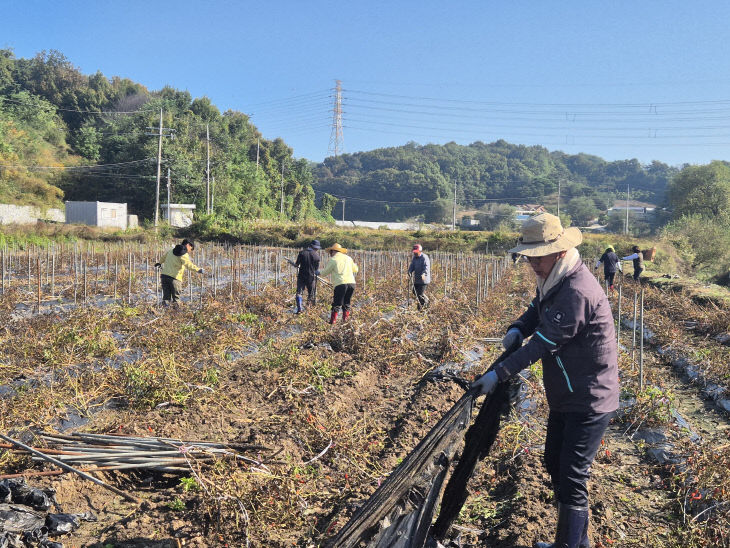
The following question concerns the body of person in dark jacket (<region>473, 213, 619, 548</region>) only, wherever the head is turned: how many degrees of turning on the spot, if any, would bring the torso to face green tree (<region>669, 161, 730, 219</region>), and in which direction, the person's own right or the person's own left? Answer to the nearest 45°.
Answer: approximately 90° to the person's own right

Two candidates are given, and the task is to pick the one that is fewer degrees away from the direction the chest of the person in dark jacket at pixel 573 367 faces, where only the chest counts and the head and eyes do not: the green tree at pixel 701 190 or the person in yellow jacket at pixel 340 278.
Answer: the person in yellow jacket

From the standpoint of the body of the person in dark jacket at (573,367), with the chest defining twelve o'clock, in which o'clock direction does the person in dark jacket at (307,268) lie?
the person in dark jacket at (307,268) is roughly at 2 o'clock from the person in dark jacket at (573,367).

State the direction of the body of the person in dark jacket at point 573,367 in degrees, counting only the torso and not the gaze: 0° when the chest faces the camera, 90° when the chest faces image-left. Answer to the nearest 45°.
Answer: approximately 90°

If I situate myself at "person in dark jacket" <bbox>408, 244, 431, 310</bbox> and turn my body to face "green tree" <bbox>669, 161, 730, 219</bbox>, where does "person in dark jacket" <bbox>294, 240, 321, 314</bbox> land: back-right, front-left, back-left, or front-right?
back-left

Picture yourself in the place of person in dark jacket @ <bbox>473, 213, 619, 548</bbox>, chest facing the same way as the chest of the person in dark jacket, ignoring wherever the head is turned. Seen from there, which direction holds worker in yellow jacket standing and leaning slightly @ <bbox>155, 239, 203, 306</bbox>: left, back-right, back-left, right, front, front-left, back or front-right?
front-right

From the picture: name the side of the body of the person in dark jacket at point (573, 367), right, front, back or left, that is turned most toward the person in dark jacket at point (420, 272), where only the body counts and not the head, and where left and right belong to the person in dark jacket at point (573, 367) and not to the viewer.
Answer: right
